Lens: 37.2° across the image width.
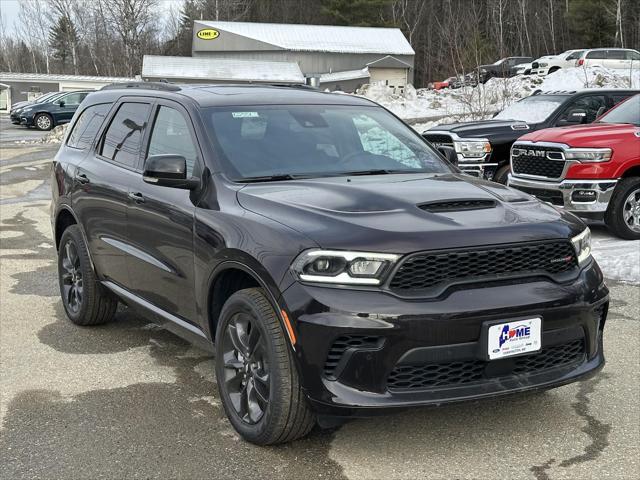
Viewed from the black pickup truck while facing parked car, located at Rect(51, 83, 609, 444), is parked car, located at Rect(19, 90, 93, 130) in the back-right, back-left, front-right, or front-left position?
back-right

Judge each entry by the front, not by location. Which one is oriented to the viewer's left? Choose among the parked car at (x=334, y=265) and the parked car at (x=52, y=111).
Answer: the parked car at (x=52, y=111)

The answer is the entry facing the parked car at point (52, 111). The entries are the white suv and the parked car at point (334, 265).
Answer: the white suv

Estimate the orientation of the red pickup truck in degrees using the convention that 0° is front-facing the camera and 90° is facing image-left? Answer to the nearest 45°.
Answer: approximately 45°

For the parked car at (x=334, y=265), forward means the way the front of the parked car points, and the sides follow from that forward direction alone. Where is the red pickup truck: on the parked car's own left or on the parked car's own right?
on the parked car's own left

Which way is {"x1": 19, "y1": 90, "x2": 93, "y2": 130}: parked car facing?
to the viewer's left

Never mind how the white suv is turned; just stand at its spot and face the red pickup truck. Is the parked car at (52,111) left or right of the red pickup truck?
right

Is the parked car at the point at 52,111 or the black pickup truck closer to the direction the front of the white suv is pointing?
the parked car

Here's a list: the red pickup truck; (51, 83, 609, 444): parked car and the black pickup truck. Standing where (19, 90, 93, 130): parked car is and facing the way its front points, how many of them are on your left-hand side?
3

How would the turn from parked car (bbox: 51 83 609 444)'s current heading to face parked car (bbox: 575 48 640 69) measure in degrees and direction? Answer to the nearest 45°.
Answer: approximately 135° to its left

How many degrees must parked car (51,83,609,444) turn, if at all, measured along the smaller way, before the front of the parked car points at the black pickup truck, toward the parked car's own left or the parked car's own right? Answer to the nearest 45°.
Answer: approximately 135° to the parked car's own left

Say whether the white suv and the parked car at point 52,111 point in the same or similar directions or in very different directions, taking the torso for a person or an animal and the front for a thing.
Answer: same or similar directions

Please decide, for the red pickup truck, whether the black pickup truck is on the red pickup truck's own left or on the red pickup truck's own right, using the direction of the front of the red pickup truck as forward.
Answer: on the red pickup truck's own right

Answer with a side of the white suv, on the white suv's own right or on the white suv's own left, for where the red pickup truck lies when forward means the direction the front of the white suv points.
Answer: on the white suv's own left

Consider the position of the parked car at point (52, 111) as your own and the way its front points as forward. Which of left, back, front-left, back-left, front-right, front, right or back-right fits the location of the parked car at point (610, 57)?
back

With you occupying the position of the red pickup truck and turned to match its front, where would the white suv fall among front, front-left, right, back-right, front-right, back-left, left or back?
back-right

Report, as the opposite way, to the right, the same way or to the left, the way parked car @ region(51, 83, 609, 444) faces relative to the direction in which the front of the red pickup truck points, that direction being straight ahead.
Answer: to the left
